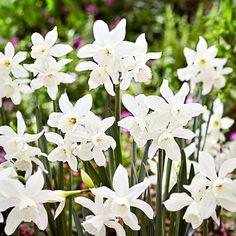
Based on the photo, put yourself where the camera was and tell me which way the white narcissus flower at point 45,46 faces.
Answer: facing the viewer

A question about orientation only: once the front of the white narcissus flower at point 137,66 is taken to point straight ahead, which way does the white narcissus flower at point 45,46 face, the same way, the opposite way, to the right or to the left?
the same way

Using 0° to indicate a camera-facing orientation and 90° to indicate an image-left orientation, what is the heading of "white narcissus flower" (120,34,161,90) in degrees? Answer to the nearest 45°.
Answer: approximately 0°

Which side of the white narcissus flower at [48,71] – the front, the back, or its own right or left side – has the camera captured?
front

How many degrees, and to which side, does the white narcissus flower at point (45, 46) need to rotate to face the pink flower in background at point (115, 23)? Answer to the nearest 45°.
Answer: approximately 180°

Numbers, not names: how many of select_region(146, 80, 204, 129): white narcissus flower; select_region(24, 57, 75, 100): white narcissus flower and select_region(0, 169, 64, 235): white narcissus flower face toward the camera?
3

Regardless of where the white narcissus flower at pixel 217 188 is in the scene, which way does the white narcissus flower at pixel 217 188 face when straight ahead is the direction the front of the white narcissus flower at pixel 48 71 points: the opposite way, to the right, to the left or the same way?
the same way

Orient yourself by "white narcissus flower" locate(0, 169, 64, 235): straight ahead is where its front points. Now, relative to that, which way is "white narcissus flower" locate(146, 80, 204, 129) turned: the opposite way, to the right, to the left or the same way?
the same way

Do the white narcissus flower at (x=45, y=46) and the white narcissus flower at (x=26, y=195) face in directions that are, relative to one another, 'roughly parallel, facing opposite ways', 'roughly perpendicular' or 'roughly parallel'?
roughly parallel
